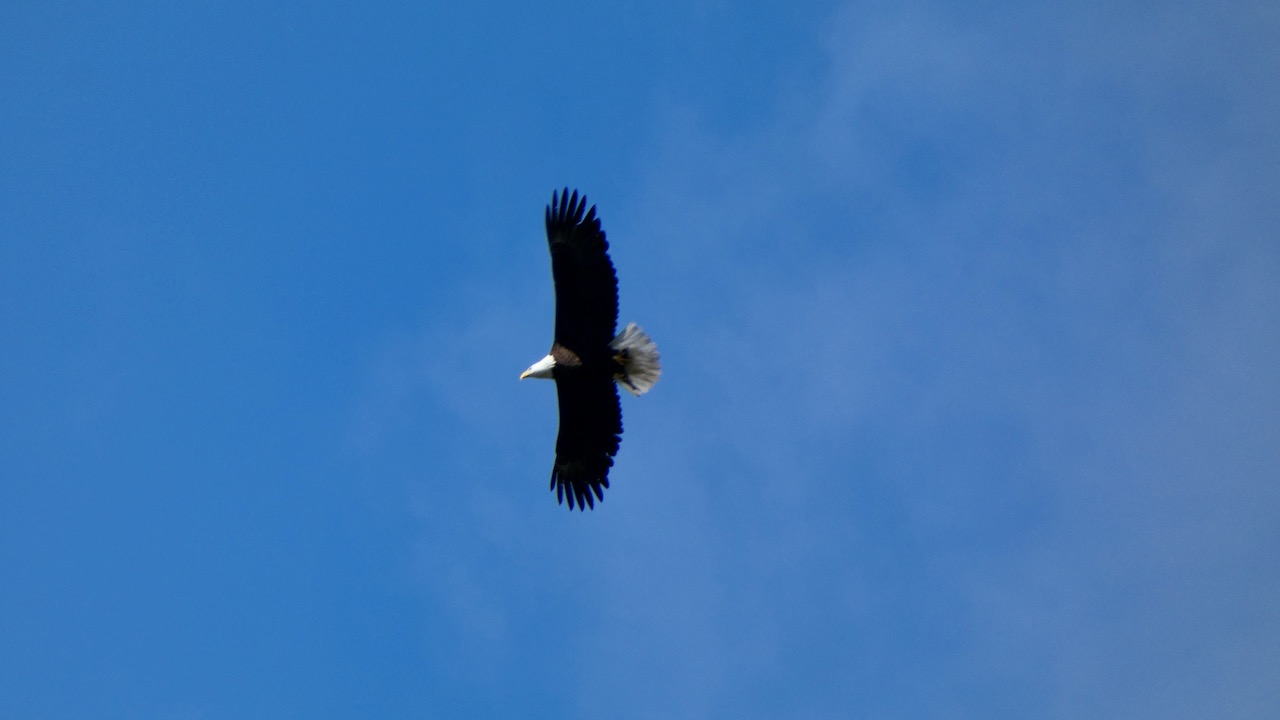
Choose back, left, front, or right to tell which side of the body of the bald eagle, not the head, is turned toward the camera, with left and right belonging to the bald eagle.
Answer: left
